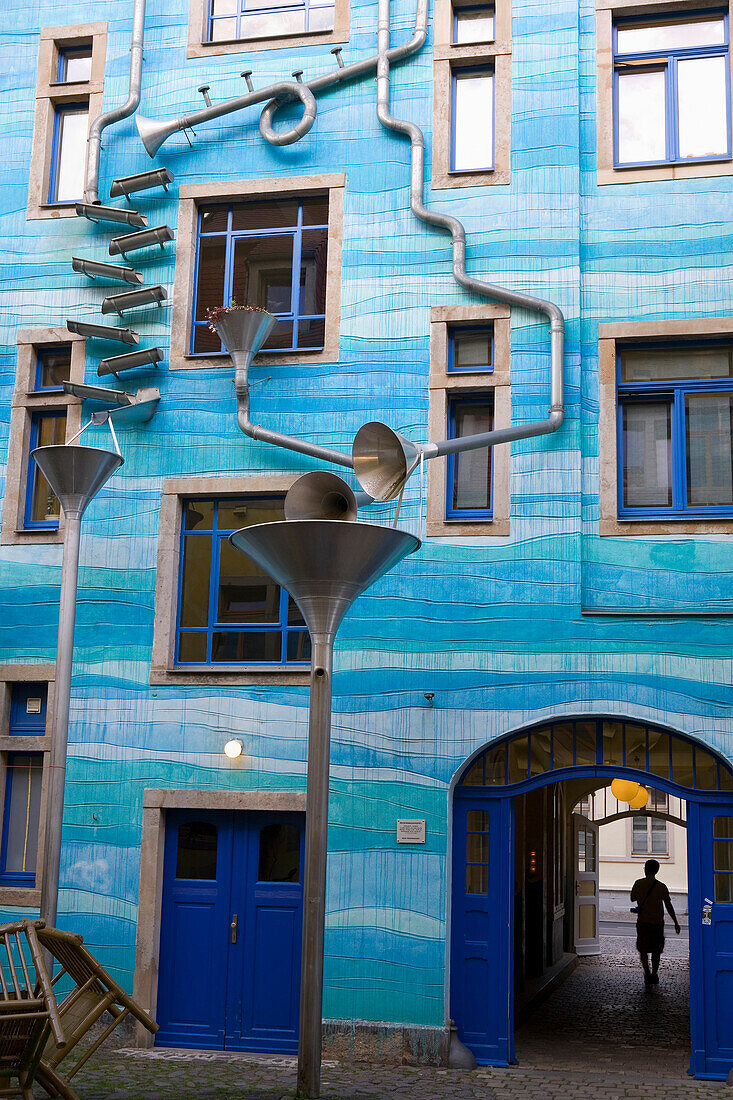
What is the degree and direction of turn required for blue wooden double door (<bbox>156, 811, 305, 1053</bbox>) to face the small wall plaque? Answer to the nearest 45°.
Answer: approximately 45° to its left

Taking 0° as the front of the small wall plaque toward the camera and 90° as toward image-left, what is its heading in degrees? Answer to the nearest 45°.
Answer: approximately 0°

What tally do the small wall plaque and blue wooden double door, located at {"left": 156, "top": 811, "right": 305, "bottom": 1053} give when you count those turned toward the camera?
2

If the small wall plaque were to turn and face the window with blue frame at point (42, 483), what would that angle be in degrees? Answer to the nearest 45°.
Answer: approximately 90° to its right
